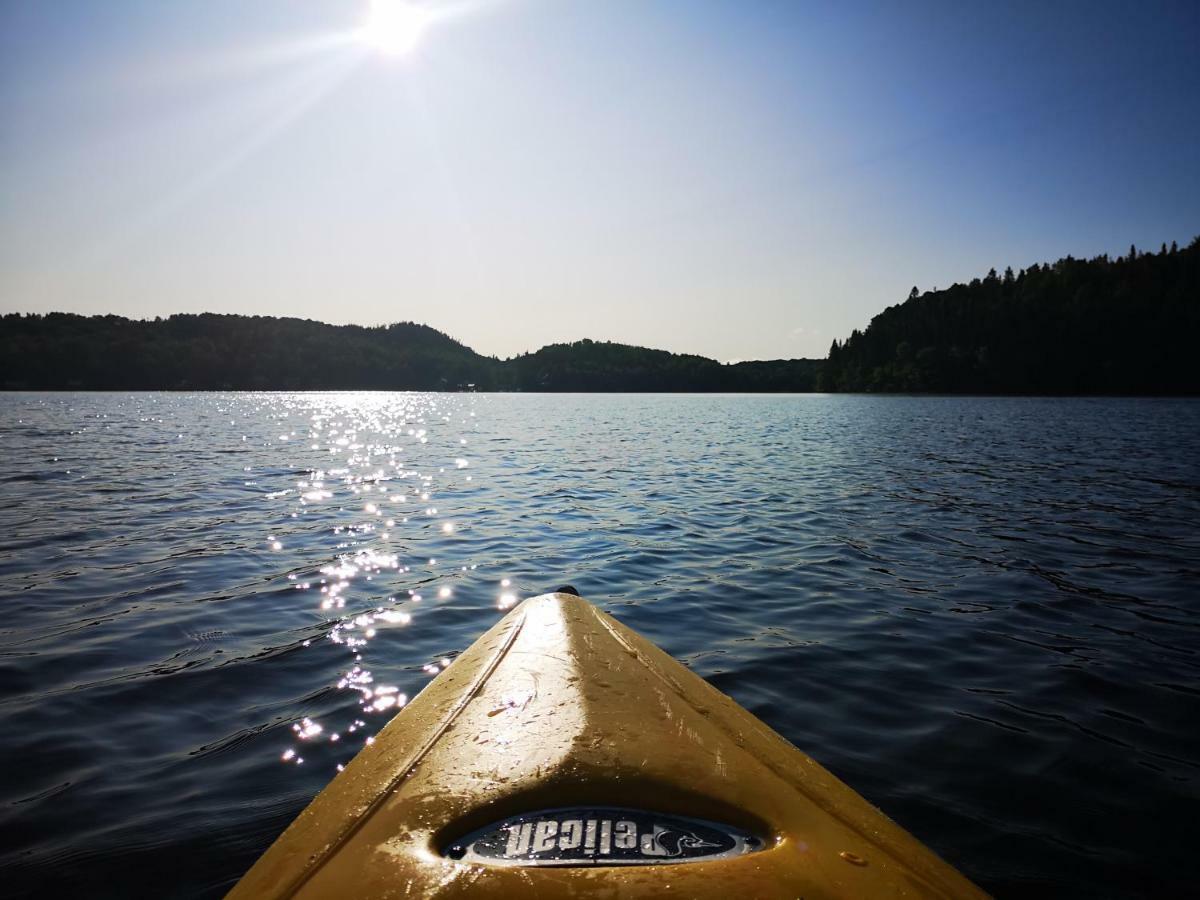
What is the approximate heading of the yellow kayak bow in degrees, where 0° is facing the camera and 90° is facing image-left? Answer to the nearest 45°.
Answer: approximately 180°
